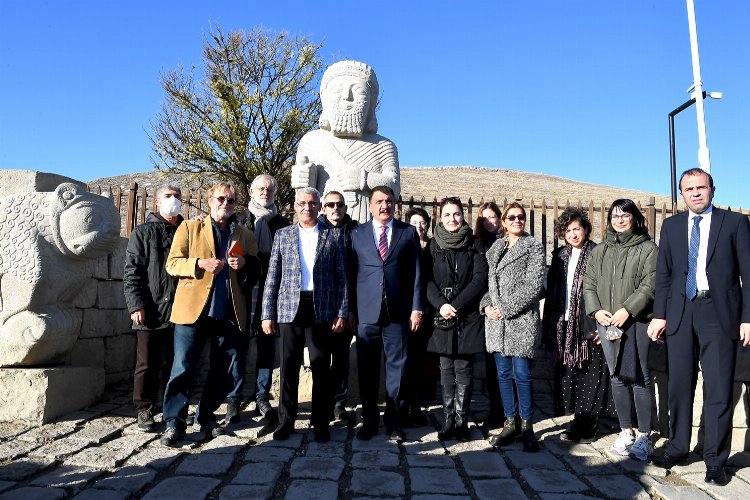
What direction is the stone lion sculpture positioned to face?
to the viewer's right

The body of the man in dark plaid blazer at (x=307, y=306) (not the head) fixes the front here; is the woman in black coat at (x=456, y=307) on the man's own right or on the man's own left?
on the man's own left

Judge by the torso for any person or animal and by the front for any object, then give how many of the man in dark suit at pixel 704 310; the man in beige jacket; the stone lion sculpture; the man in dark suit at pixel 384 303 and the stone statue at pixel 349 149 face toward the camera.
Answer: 4

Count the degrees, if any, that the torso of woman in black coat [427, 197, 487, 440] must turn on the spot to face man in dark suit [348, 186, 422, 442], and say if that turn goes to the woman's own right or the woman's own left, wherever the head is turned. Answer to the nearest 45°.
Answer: approximately 90° to the woman's own right

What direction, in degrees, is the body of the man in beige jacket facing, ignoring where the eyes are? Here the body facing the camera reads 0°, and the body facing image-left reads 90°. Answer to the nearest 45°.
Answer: approximately 0°

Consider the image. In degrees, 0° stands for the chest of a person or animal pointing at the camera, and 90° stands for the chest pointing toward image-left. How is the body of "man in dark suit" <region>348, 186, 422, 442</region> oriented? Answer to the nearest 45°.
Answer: approximately 0°

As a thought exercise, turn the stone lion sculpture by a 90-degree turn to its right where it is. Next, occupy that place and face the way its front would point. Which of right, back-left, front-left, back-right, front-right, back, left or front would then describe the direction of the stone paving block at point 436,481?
front-left

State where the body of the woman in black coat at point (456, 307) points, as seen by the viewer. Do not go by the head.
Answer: toward the camera

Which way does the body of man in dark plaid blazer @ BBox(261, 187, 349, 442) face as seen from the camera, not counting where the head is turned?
toward the camera

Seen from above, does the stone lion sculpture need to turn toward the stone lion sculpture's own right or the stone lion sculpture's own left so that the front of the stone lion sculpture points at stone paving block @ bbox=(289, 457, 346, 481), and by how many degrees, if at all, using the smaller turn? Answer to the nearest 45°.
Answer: approximately 45° to the stone lion sculpture's own right
